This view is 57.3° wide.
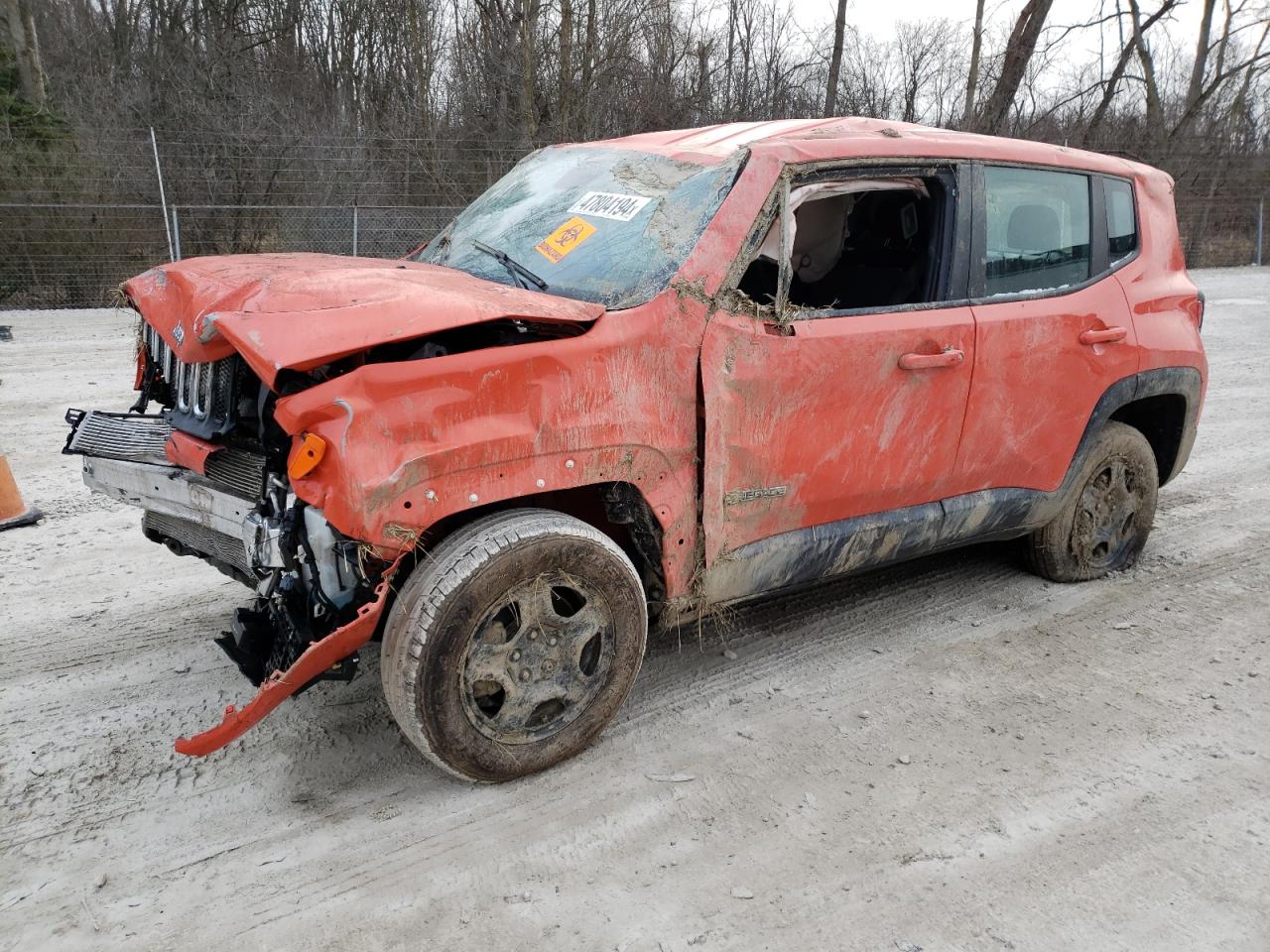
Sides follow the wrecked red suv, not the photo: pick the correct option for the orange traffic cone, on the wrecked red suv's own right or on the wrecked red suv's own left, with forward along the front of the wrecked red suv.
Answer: on the wrecked red suv's own right

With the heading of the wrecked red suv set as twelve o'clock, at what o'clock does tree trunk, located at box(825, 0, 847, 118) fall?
The tree trunk is roughly at 5 o'clock from the wrecked red suv.

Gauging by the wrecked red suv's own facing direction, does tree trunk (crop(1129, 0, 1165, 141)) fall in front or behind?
behind

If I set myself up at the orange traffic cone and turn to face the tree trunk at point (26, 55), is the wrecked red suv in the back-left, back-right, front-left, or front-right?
back-right

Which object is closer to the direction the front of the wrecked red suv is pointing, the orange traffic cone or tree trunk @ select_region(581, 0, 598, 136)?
the orange traffic cone

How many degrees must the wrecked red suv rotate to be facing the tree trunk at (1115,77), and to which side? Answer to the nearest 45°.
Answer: approximately 180°

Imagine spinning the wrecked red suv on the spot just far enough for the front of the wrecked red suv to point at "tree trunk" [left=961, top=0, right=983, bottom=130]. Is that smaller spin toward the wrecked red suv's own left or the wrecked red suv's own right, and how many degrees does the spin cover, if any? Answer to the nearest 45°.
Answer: approximately 135° to the wrecked red suv's own right

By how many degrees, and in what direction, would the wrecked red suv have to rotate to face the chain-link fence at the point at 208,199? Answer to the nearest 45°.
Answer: approximately 90° to its right

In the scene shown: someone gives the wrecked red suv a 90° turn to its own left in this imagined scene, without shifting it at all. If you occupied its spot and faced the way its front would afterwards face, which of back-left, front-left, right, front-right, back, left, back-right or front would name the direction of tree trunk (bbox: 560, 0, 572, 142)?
back-left

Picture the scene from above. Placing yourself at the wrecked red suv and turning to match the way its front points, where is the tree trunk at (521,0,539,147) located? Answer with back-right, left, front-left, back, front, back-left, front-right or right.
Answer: back-right

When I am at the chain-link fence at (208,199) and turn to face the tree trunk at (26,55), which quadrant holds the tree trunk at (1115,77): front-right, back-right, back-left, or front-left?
back-right

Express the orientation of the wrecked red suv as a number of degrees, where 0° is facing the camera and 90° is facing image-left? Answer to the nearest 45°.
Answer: approximately 45°

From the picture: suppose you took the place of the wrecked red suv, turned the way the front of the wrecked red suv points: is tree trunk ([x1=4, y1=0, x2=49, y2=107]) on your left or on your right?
on your right

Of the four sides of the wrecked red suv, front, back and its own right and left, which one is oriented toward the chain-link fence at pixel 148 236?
right
